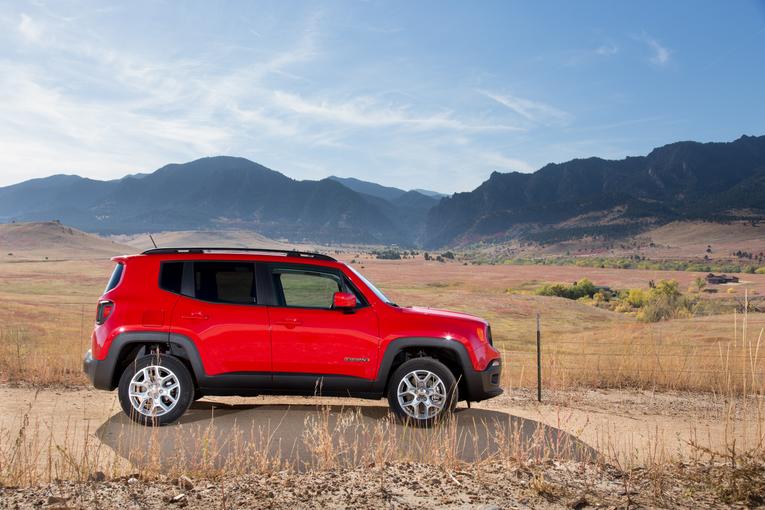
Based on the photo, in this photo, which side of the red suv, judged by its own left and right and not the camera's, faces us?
right
